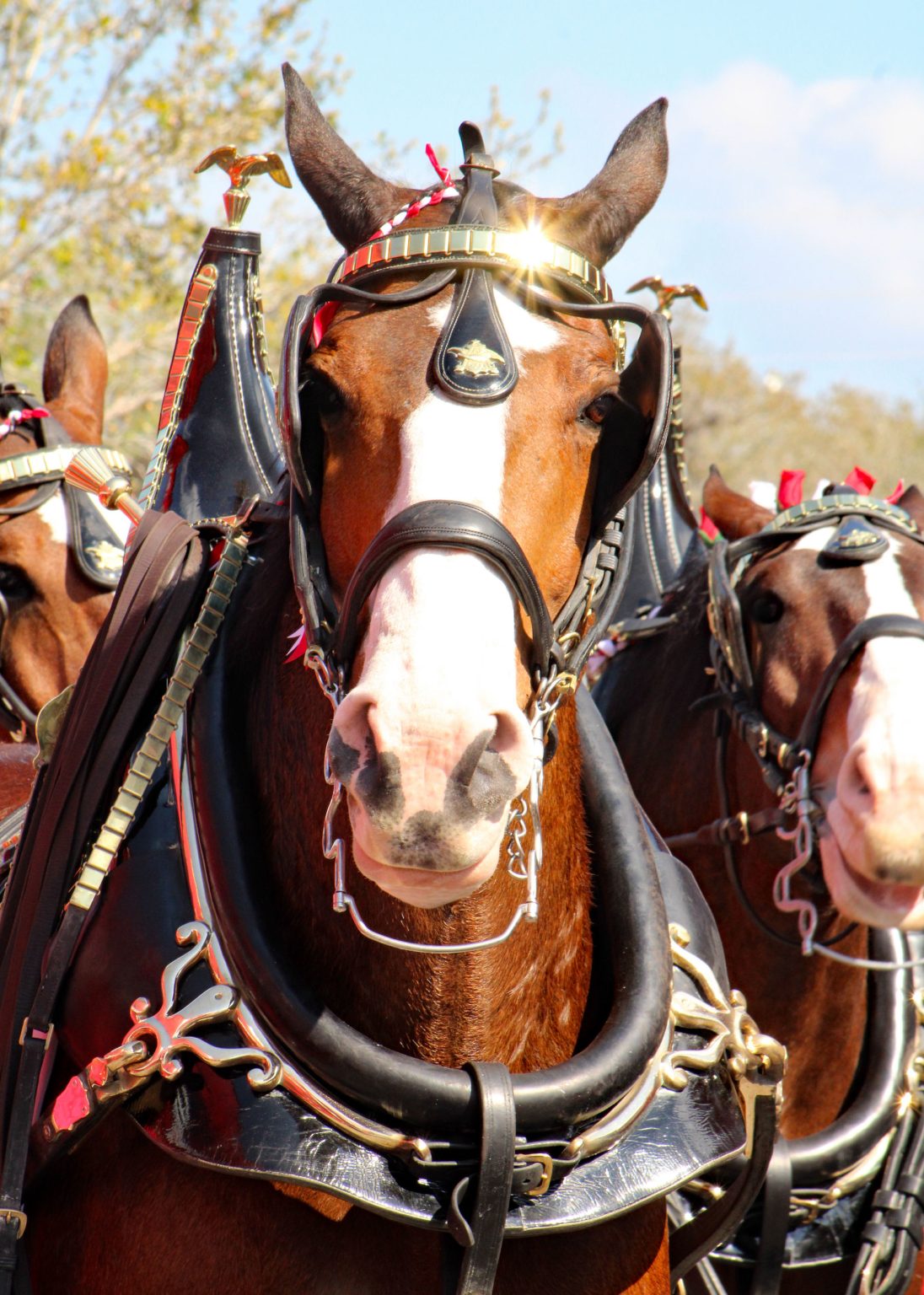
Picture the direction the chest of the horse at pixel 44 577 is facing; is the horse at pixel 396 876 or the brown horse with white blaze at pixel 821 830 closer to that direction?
the horse

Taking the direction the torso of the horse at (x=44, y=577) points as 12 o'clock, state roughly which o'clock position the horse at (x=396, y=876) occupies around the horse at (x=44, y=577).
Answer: the horse at (x=396, y=876) is roughly at 10 o'clock from the horse at (x=44, y=577).

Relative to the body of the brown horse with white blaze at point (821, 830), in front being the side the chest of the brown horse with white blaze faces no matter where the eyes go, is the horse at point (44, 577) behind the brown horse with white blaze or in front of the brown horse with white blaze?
behind

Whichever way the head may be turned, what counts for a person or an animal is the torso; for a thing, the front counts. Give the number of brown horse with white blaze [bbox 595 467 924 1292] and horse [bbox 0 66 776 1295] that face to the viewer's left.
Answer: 0

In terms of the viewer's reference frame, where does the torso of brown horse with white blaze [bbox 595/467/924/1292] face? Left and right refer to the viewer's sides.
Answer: facing the viewer and to the right of the viewer

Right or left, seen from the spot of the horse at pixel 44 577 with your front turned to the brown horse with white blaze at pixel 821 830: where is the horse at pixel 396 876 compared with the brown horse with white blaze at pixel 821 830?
right

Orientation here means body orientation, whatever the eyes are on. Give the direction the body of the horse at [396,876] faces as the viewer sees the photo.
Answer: toward the camera

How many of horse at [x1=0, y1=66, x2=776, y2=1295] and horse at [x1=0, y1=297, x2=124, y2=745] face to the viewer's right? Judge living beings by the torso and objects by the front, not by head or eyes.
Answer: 0

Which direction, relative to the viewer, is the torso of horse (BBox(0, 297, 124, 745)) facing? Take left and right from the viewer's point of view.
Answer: facing the viewer and to the left of the viewer

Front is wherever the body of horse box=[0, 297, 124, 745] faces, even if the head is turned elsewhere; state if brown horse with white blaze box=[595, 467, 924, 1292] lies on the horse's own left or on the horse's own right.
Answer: on the horse's own left
